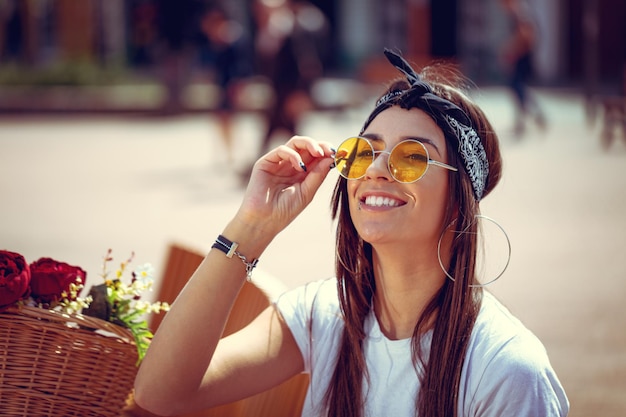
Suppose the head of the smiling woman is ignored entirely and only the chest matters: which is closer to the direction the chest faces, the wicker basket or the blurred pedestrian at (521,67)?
the wicker basket

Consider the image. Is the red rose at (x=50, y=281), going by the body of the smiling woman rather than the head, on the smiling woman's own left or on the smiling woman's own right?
on the smiling woman's own right

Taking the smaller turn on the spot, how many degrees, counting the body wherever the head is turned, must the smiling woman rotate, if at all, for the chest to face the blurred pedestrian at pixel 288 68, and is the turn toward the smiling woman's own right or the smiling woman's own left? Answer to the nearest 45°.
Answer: approximately 135° to the smiling woman's own right

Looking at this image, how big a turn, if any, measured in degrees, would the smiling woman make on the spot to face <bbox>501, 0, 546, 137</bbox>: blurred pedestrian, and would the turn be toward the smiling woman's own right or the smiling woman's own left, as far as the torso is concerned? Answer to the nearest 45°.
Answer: approximately 135° to the smiling woman's own right

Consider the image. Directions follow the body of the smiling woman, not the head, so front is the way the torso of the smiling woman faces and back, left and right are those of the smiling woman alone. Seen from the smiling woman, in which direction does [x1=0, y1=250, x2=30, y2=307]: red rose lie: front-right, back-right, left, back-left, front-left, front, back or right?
front-right

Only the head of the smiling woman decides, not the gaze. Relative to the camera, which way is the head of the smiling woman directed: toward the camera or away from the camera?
toward the camera

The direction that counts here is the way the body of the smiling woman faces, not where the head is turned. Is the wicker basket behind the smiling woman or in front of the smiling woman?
in front

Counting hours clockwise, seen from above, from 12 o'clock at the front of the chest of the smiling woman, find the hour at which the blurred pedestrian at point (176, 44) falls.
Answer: The blurred pedestrian is roughly at 4 o'clock from the smiling woman.
